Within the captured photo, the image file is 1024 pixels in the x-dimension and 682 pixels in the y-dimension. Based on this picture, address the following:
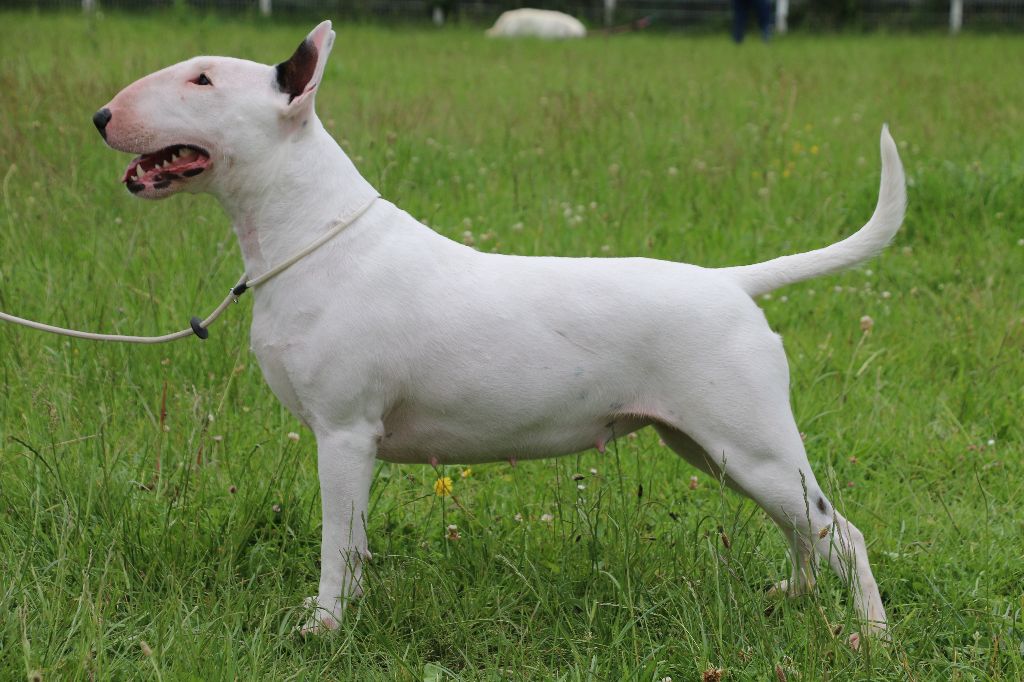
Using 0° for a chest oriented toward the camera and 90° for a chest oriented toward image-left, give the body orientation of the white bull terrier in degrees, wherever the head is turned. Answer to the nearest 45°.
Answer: approximately 90°

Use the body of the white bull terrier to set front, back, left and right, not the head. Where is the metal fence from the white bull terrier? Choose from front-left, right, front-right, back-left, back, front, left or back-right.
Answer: right

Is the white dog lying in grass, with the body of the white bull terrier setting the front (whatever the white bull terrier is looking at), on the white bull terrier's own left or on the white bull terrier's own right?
on the white bull terrier's own right
